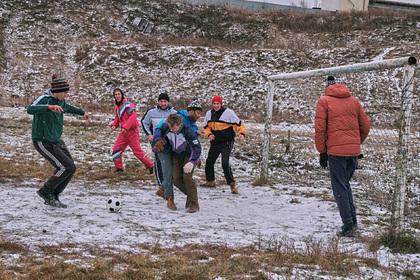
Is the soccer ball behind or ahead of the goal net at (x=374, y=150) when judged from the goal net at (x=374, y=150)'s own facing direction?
ahead

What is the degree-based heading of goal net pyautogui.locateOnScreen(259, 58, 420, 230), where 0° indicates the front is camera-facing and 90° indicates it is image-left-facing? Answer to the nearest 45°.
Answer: approximately 45°

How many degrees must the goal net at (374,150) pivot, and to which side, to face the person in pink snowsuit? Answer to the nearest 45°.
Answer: approximately 45° to its right

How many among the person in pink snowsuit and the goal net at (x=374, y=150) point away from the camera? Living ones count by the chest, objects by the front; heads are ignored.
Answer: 0

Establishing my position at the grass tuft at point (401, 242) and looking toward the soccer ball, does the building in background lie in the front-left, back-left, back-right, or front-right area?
front-right

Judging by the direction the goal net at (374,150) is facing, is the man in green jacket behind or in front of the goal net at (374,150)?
in front

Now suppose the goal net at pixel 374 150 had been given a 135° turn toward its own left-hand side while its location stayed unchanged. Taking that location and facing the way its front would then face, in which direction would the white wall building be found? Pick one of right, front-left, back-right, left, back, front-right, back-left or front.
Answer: left

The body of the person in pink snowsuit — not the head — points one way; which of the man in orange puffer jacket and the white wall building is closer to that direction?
the man in orange puffer jacket
